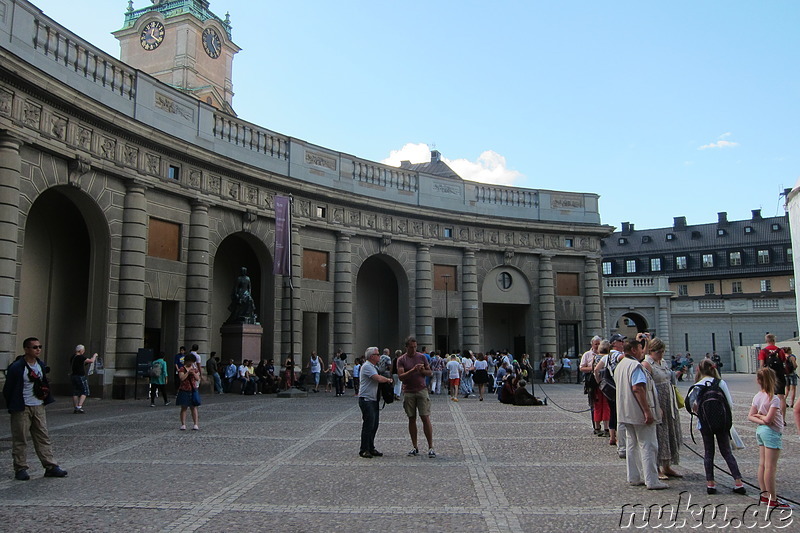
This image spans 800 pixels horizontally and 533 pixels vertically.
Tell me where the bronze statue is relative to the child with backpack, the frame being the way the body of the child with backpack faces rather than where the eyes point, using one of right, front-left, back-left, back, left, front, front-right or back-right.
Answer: front-left

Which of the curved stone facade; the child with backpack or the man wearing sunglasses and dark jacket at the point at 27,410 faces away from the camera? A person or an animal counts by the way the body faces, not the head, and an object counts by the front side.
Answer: the child with backpack

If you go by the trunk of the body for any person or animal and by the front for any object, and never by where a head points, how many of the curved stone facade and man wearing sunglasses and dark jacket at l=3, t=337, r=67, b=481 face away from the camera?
0

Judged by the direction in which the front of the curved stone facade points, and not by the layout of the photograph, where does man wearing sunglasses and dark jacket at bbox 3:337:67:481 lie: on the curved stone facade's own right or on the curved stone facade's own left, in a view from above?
on the curved stone facade's own right

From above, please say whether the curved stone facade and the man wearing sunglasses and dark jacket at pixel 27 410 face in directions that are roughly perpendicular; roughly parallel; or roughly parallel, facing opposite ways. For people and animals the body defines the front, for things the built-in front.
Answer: roughly parallel

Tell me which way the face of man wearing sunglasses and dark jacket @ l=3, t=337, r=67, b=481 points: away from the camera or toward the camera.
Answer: toward the camera

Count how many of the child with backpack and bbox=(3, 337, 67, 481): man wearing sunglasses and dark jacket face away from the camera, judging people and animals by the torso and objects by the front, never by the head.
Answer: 1

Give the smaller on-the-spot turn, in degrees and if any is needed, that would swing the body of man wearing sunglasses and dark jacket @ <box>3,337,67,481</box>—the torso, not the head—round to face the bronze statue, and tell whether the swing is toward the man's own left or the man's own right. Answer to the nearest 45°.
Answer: approximately 90° to the man's own left

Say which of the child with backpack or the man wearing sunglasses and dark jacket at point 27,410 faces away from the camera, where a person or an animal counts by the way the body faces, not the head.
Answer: the child with backpack

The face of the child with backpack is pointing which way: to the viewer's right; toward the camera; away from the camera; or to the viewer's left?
away from the camera

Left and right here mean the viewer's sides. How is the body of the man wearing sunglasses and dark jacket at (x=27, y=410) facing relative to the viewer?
facing the viewer and to the right of the viewer

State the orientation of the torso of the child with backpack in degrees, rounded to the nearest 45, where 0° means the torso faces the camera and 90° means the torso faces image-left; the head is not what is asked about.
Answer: approximately 180°
